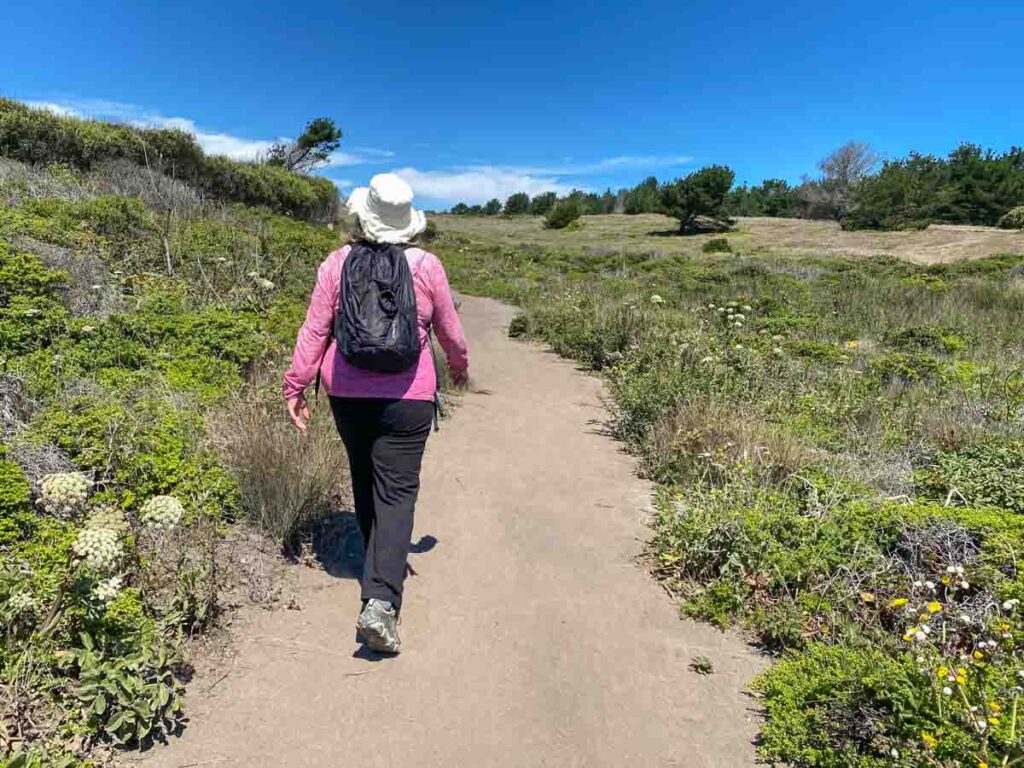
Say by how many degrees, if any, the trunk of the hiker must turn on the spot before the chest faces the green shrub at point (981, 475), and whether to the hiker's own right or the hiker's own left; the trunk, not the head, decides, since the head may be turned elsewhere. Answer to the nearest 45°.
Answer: approximately 90° to the hiker's own right

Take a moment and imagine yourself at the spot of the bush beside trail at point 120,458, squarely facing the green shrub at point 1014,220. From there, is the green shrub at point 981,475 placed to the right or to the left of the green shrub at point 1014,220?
right

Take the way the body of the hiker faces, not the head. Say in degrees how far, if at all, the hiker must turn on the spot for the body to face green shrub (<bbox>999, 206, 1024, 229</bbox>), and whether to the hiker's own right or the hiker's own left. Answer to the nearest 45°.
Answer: approximately 45° to the hiker's own right

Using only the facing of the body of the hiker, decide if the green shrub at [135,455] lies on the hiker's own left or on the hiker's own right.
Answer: on the hiker's own left

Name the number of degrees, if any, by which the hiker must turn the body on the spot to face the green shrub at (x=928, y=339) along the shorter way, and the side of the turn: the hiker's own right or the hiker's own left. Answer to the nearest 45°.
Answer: approximately 45° to the hiker's own right

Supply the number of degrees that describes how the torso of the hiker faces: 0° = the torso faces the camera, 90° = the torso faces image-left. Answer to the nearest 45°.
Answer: approximately 180°
